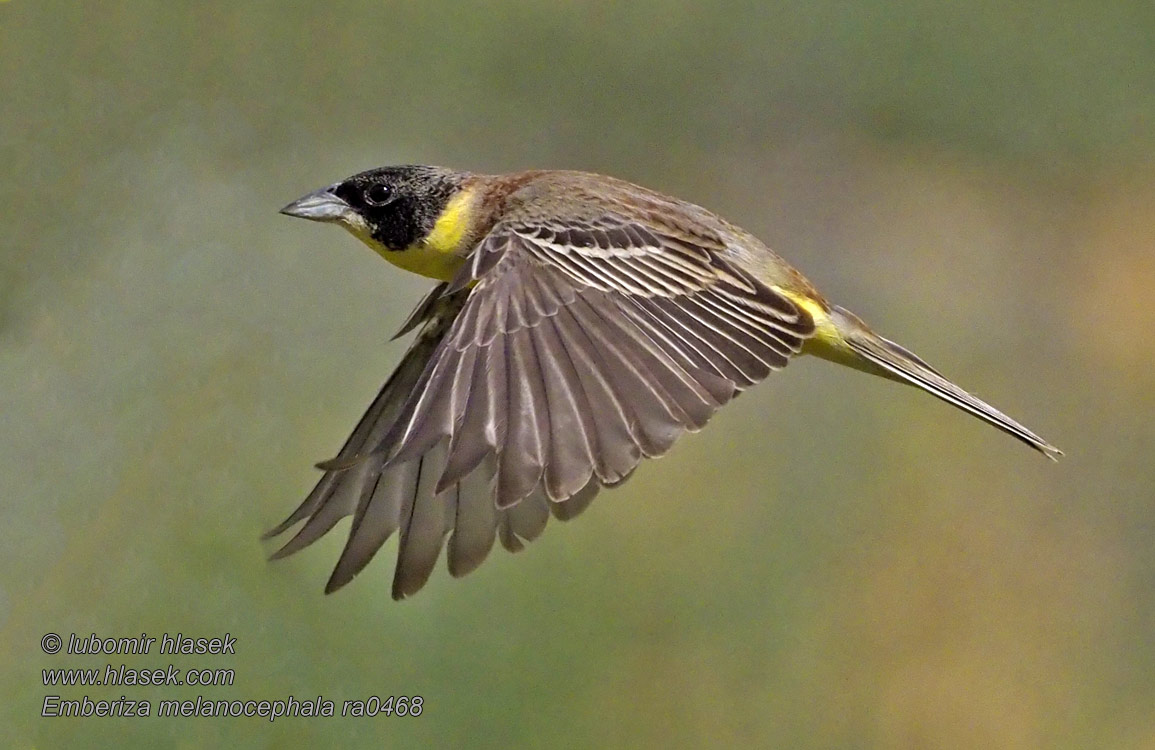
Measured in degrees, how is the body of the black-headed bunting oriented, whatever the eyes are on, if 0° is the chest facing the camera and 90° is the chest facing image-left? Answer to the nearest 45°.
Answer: approximately 90°
